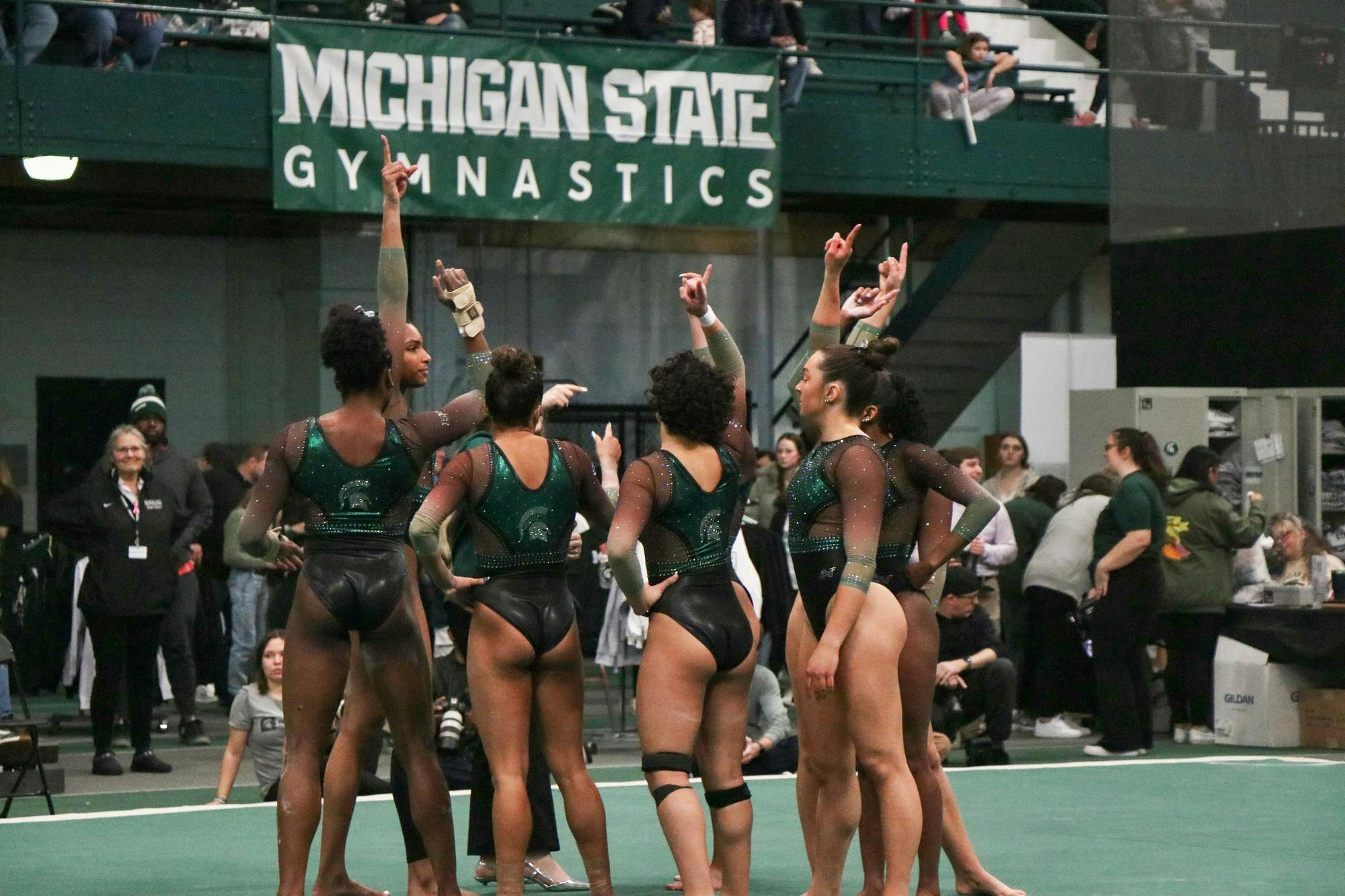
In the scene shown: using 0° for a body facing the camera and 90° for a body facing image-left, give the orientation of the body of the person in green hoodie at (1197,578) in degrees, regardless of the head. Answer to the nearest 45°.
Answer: approximately 225°

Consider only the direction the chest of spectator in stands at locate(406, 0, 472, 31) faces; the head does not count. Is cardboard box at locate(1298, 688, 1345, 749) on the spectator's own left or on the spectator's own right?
on the spectator's own left

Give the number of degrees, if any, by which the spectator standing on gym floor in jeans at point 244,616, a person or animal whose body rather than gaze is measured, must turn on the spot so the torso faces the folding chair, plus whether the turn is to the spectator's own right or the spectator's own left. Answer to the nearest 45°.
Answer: approximately 90° to the spectator's own right

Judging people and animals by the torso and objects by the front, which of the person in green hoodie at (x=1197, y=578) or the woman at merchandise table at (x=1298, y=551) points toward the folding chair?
the woman at merchandise table at (x=1298, y=551)

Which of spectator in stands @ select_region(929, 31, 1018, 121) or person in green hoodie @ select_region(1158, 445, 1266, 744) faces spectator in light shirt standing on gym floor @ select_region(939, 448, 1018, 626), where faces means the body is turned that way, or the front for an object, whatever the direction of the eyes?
spectator in stands @ select_region(929, 31, 1018, 121)
